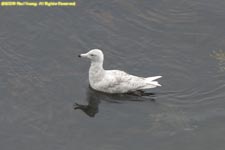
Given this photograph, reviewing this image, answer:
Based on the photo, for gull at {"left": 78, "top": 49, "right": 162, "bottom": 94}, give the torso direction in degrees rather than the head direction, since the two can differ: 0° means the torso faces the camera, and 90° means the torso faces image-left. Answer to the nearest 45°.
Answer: approximately 90°
